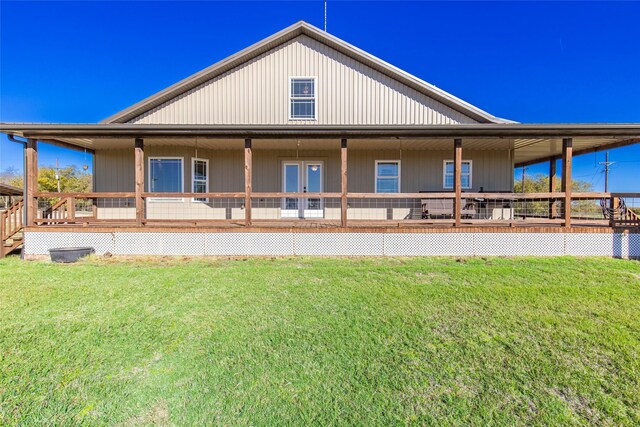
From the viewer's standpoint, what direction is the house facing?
toward the camera

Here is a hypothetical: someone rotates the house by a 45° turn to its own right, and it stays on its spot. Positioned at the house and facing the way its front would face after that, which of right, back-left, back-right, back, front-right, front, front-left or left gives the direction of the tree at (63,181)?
right
